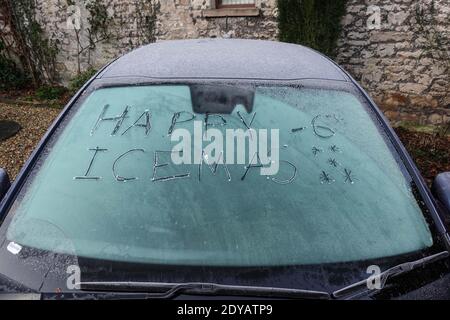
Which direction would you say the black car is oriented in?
toward the camera

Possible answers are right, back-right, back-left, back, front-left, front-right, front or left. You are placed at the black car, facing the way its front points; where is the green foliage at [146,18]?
back

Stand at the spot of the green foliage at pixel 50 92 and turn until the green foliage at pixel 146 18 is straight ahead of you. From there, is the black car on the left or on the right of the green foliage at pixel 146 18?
right

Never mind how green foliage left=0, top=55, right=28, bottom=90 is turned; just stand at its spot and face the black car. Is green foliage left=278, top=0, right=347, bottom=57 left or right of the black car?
left

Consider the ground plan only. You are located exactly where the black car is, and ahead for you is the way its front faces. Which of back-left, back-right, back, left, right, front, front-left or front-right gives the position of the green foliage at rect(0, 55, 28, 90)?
back-right

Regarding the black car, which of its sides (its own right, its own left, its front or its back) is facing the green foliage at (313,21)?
back

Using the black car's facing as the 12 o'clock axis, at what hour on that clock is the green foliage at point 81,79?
The green foliage is roughly at 5 o'clock from the black car.

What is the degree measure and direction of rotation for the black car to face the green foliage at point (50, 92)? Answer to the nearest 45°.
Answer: approximately 135° to its right

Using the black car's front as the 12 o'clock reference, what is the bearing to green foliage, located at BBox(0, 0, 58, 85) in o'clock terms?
The green foliage is roughly at 5 o'clock from the black car.
